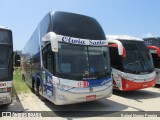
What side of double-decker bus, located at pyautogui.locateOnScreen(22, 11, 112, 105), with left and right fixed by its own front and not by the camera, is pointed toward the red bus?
left

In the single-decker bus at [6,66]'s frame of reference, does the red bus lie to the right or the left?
on its left

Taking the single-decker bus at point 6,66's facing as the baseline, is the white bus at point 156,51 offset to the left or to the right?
on its left

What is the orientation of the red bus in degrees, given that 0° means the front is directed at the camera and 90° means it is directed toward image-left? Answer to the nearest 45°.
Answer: approximately 315°

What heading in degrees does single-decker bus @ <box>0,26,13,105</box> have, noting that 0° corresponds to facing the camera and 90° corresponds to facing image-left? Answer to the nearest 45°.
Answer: approximately 0°

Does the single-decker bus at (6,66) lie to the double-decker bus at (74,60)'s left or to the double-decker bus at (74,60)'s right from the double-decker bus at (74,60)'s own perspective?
on its right

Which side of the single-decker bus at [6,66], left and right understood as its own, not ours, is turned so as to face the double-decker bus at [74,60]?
left

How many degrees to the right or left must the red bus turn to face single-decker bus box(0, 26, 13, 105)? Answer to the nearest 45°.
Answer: approximately 90° to its right

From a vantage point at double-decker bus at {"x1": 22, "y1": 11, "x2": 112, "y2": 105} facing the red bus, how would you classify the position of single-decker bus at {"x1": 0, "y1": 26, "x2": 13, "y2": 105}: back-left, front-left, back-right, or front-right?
back-left

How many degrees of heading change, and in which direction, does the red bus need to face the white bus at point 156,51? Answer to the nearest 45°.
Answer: approximately 90° to its left
